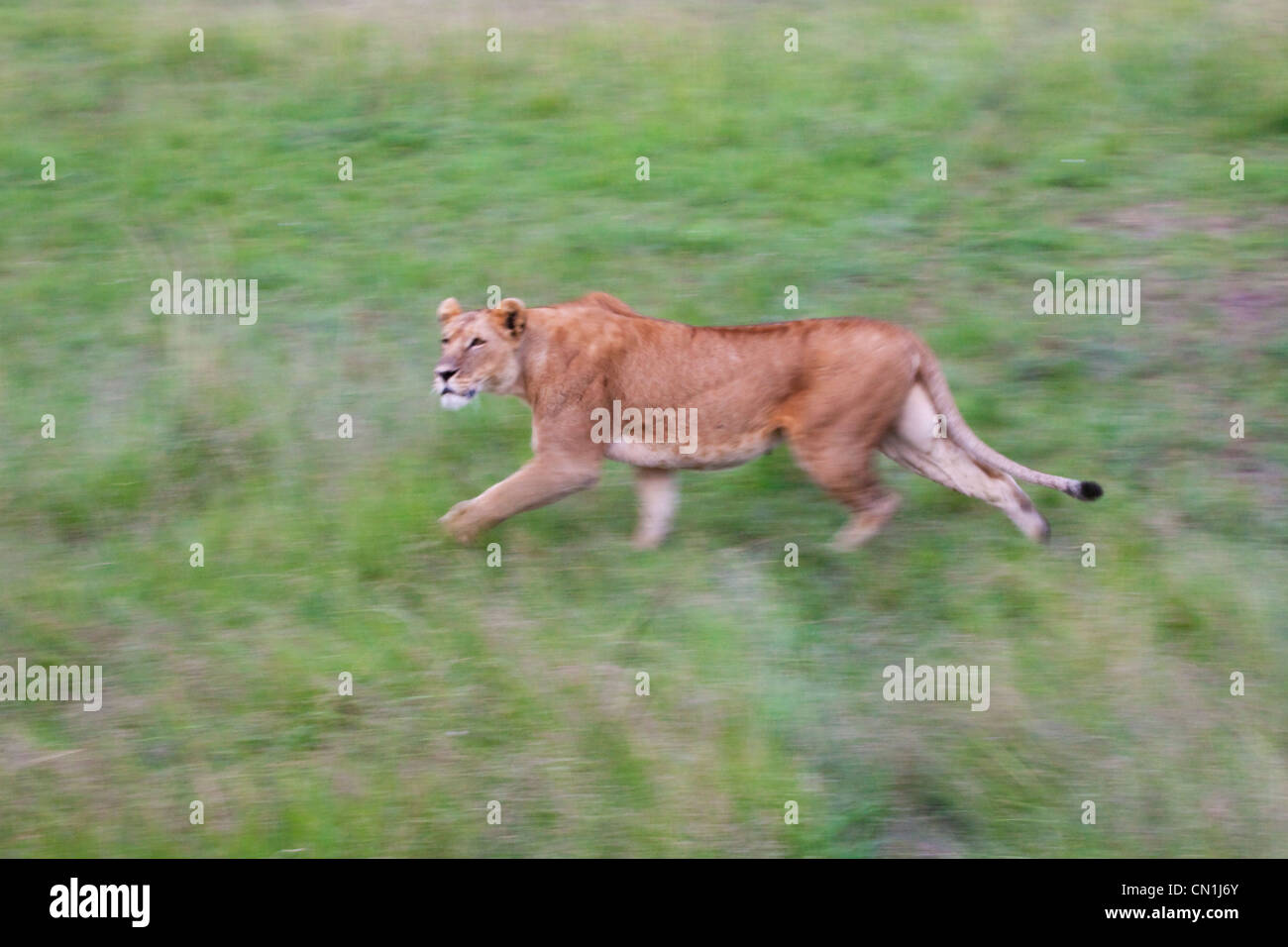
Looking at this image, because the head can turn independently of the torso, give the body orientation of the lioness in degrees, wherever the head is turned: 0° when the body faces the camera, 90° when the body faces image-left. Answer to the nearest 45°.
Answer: approximately 90°
